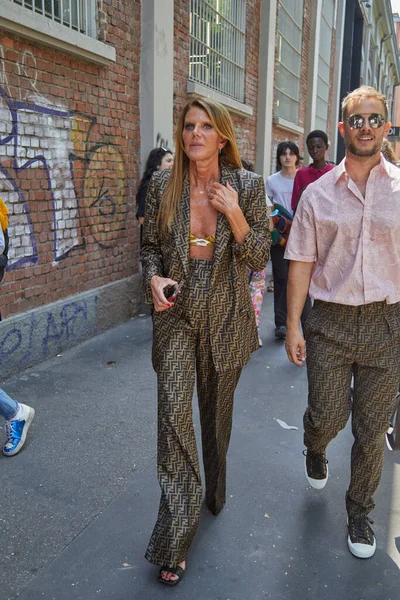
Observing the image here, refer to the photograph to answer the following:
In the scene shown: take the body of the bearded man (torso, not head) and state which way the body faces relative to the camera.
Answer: toward the camera

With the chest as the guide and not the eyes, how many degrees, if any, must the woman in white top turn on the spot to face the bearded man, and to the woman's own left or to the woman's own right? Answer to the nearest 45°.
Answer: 0° — they already face them

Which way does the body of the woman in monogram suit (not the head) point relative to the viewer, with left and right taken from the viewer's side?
facing the viewer

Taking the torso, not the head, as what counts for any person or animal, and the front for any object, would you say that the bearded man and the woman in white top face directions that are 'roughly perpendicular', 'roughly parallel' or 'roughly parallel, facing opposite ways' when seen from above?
roughly parallel

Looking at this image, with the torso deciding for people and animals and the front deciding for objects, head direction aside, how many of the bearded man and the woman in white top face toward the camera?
2

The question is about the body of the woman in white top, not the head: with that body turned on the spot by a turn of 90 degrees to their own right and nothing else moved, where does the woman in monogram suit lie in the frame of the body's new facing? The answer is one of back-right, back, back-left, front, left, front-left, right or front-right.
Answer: left

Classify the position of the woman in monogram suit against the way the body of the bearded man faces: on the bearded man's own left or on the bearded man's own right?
on the bearded man's own right
